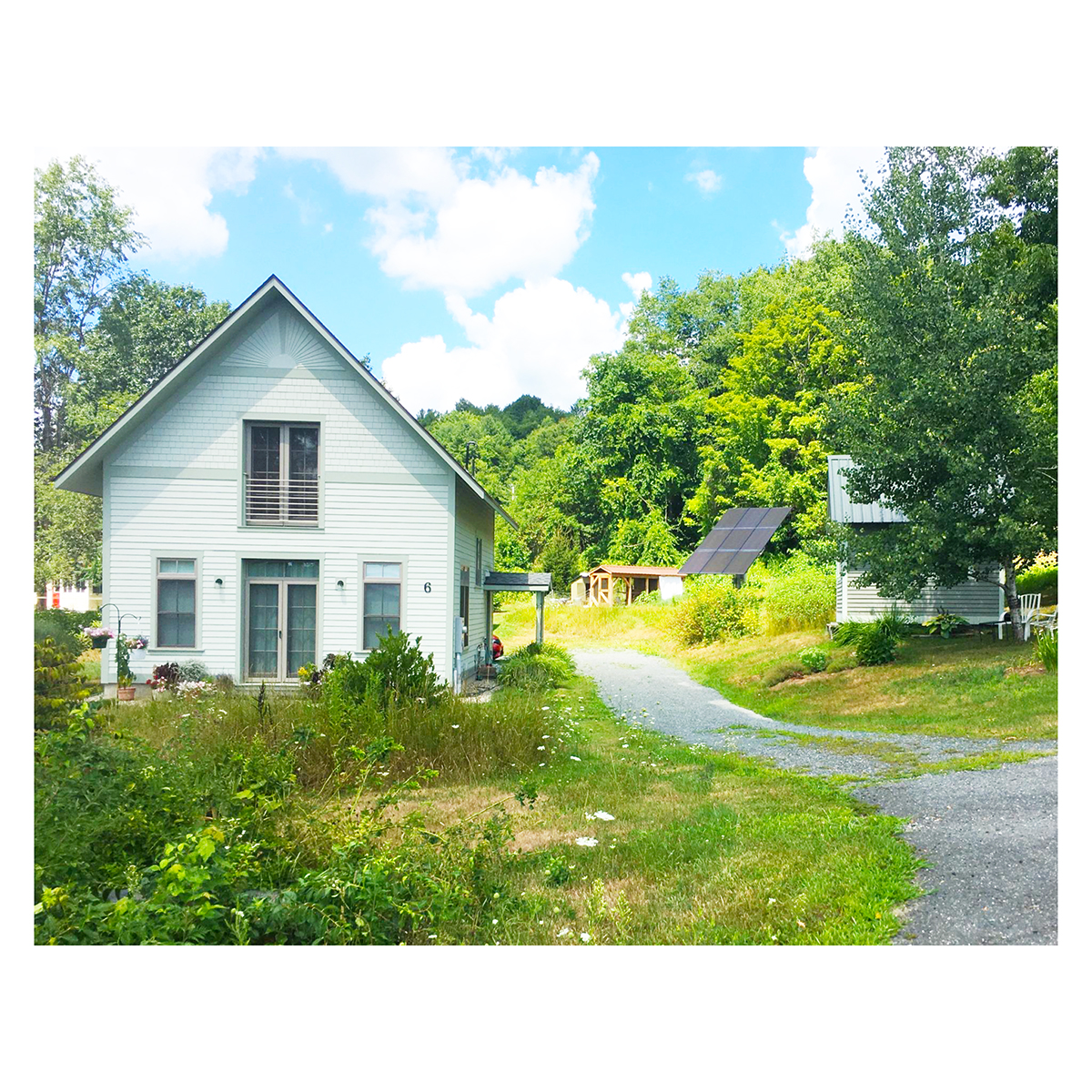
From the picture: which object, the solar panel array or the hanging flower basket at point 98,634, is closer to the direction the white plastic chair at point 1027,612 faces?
the hanging flower basket

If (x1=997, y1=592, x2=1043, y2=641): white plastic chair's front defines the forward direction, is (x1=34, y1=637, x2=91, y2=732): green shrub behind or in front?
in front

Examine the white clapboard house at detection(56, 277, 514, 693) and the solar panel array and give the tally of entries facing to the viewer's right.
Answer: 0

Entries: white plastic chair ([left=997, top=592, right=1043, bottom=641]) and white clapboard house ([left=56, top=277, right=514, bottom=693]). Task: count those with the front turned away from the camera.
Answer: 0

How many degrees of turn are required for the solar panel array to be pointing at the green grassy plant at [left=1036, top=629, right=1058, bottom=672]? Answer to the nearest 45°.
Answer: approximately 45° to its left

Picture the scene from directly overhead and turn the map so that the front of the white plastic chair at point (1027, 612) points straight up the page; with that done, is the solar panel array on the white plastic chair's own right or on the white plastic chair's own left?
on the white plastic chair's own right

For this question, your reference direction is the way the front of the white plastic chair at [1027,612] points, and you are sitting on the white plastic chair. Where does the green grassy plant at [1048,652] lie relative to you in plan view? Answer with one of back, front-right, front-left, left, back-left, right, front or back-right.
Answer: front-left

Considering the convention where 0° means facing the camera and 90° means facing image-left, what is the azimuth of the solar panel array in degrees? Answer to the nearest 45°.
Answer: approximately 45°

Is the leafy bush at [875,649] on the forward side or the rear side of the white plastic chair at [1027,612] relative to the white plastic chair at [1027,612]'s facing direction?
on the forward side
